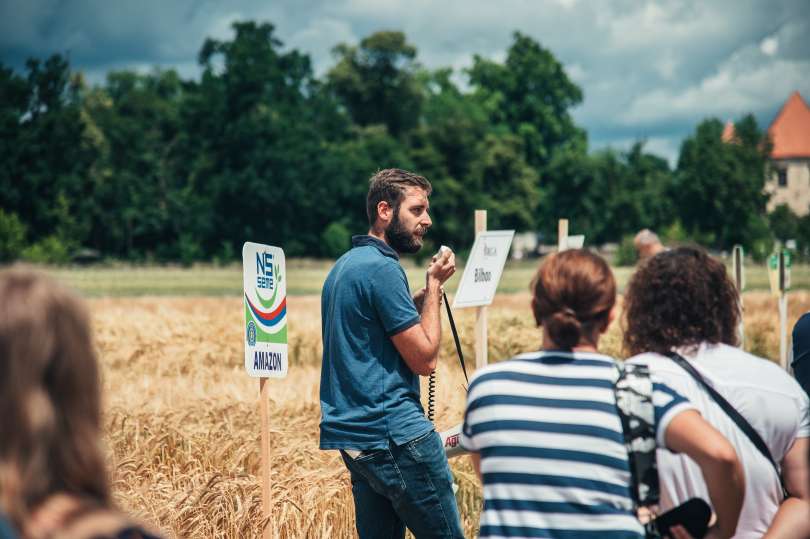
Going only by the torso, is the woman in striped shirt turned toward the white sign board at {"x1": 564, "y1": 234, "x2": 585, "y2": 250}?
yes

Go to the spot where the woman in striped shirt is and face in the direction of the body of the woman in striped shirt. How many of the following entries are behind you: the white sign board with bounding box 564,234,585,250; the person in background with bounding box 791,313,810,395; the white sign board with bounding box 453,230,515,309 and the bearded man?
0

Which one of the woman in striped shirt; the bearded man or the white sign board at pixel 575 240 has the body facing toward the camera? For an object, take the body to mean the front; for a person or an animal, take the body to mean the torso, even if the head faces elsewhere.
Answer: the white sign board

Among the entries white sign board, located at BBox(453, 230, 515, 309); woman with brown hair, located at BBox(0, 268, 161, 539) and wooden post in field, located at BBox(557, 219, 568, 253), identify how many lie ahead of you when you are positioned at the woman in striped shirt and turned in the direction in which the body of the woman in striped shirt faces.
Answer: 2

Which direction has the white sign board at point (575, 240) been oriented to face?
toward the camera

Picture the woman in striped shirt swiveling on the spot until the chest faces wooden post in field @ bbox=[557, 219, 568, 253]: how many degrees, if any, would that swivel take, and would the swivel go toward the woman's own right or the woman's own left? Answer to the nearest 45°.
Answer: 0° — they already face it

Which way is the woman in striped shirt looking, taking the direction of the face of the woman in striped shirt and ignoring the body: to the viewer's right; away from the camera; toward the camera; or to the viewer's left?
away from the camera

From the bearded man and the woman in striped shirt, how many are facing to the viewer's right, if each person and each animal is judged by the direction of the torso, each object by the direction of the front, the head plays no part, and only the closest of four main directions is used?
1

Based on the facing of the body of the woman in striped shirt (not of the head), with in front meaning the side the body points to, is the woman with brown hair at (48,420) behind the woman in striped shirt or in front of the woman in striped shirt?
behind

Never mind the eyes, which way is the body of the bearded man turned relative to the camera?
to the viewer's right

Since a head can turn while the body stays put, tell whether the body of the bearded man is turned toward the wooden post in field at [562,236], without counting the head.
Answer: no

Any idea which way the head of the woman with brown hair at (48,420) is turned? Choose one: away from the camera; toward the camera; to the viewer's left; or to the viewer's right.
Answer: away from the camera

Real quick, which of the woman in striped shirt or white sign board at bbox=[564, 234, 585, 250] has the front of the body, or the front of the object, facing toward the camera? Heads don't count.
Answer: the white sign board

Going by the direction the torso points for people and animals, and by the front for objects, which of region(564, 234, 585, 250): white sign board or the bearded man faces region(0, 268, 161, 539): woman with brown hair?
the white sign board

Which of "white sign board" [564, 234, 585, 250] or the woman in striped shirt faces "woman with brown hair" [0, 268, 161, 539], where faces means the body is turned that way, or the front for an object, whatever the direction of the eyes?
the white sign board

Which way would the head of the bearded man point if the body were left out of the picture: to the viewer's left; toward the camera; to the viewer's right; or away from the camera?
to the viewer's right

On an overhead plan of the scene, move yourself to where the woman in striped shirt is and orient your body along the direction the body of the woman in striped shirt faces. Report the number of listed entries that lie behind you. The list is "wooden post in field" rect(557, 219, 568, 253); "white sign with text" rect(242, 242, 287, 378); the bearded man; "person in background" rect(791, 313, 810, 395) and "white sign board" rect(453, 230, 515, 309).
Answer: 0

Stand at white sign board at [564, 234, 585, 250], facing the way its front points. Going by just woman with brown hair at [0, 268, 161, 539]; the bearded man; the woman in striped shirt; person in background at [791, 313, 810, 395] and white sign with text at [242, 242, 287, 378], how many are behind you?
0

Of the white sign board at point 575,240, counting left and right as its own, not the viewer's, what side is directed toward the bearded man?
front

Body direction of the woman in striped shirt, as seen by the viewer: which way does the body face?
away from the camera
